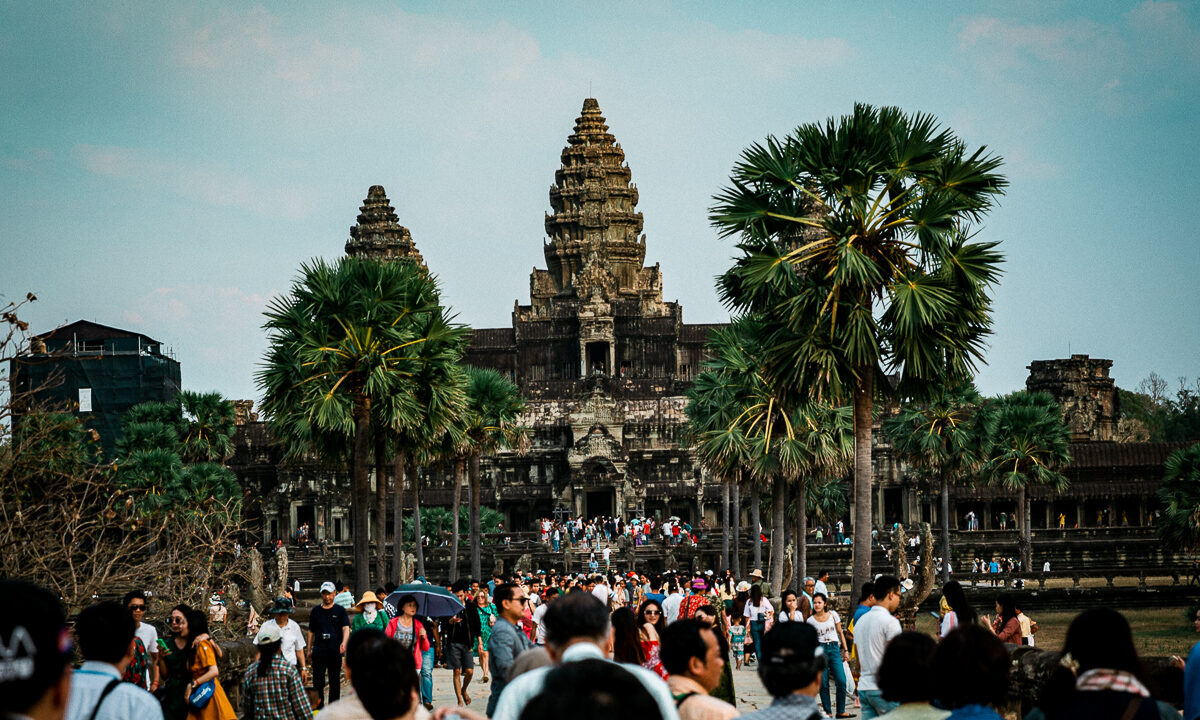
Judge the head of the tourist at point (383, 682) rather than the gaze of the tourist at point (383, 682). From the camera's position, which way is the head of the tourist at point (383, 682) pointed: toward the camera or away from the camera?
away from the camera

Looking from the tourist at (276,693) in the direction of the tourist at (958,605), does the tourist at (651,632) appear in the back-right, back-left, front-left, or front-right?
front-left

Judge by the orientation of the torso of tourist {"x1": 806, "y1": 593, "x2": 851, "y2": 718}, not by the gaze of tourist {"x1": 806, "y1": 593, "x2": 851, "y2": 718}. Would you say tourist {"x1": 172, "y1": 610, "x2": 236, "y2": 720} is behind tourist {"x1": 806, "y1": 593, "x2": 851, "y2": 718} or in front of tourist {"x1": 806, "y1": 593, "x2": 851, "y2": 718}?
in front

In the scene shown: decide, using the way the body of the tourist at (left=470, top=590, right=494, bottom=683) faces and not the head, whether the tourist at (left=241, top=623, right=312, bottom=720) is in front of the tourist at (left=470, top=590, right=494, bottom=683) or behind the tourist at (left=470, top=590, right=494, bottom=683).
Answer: in front

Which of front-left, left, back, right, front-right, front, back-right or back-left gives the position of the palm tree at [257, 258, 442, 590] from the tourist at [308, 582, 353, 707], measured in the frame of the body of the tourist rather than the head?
back

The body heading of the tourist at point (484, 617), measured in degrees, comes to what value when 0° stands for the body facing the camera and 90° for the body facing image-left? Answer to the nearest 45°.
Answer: approximately 0°

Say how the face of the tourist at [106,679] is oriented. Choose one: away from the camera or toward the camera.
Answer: away from the camera

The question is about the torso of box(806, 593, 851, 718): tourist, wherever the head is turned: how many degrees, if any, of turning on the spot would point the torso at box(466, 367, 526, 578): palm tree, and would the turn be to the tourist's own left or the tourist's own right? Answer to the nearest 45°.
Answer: approximately 180°

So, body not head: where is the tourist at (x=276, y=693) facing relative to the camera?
away from the camera

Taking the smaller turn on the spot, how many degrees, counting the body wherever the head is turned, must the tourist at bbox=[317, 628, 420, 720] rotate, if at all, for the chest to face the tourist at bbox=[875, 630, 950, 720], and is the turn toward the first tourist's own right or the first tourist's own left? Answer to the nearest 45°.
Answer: approximately 90° to the first tourist's own right

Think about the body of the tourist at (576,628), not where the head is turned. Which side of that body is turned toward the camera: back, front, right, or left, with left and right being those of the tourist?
back

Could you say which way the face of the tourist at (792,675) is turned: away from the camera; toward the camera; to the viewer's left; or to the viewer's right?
away from the camera

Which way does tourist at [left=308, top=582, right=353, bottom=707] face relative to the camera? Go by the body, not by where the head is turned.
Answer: toward the camera
